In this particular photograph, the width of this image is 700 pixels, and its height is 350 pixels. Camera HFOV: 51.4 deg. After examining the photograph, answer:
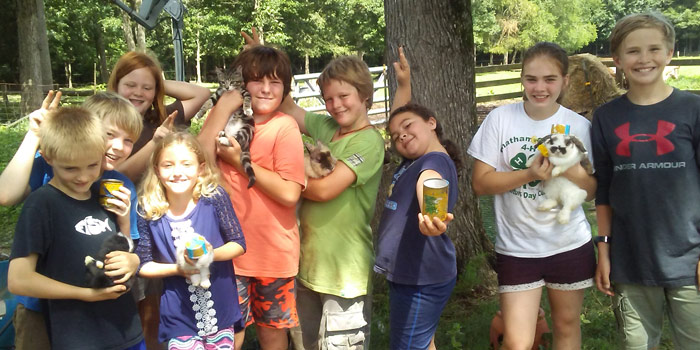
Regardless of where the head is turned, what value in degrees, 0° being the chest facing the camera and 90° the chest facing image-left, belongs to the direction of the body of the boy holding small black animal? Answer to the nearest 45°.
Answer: approximately 315°

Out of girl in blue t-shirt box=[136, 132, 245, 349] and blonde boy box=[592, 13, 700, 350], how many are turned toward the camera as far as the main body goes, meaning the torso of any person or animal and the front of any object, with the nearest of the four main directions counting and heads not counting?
2

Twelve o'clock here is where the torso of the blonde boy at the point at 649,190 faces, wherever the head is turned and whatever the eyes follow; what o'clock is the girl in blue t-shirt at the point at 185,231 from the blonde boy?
The girl in blue t-shirt is roughly at 2 o'clock from the blonde boy.

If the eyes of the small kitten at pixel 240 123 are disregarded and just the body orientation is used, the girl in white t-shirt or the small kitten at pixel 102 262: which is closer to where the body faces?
the small kitten

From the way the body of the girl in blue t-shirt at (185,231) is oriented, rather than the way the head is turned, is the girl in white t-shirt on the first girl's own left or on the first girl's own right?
on the first girl's own left

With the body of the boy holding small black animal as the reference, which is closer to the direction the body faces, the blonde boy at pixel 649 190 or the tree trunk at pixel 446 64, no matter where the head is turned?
the blonde boy

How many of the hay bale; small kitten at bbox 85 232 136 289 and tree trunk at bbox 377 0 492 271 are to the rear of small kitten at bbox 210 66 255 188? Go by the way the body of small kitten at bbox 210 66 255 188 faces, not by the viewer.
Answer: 2

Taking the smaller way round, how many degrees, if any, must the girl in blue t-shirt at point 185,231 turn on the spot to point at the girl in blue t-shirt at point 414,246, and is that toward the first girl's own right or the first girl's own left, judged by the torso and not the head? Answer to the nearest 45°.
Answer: approximately 90° to the first girl's own left
